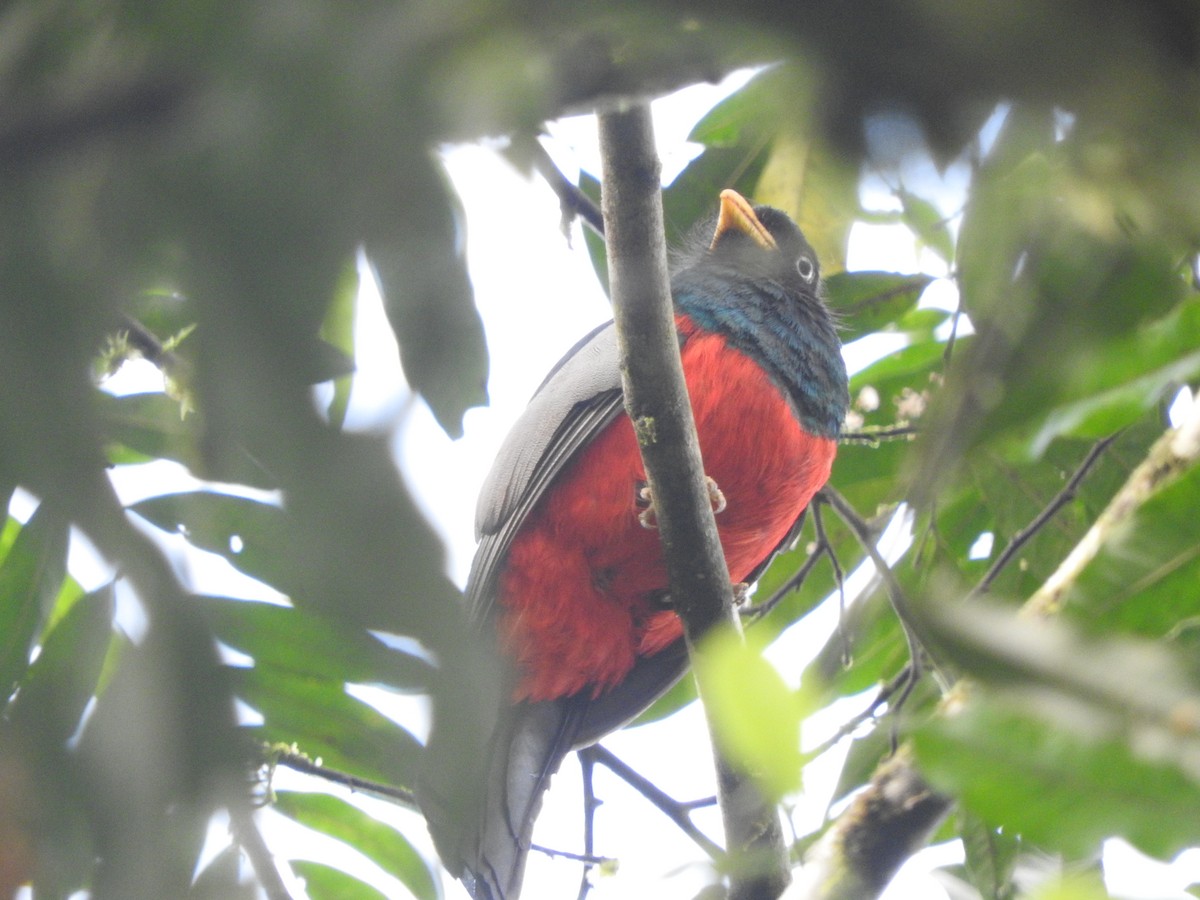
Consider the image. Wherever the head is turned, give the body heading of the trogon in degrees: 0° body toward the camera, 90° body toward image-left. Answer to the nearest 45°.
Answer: approximately 315°

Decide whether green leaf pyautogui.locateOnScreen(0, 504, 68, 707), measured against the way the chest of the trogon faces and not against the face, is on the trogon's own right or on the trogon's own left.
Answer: on the trogon's own right
